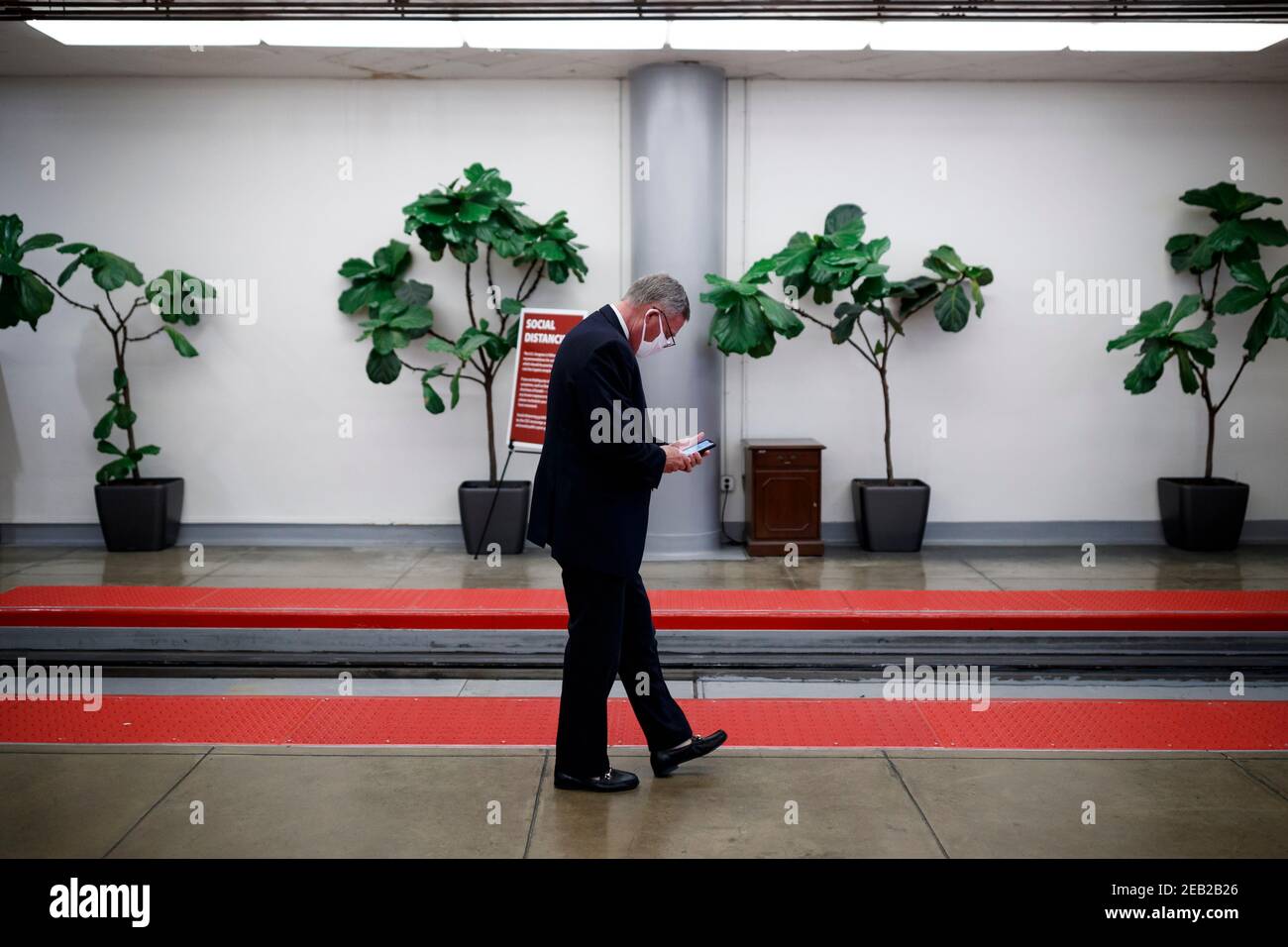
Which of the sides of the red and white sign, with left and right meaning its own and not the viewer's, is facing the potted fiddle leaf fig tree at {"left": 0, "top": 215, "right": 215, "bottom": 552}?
right

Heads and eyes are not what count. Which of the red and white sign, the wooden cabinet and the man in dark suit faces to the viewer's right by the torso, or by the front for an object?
the man in dark suit

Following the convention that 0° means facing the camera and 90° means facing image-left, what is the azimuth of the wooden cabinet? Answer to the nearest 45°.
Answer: approximately 0°

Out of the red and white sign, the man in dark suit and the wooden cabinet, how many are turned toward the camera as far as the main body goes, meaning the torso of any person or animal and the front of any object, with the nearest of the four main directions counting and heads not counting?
2

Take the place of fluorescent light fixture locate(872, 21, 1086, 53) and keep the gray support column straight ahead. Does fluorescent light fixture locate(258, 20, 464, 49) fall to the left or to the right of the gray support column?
left

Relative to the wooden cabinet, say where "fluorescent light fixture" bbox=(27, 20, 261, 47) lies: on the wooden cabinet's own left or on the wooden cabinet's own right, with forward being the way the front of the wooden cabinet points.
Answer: on the wooden cabinet's own right

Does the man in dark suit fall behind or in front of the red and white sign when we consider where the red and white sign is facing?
in front

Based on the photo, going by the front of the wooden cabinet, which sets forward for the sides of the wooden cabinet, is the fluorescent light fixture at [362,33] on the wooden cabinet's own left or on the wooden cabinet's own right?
on the wooden cabinet's own right

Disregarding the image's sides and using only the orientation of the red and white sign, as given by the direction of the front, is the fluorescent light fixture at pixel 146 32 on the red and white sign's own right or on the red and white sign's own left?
on the red and white sign's own right

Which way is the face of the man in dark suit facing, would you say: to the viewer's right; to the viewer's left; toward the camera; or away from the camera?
to the viewer's right

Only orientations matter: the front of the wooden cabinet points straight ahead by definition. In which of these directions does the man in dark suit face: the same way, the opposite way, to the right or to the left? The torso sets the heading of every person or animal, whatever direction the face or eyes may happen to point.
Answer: to the left

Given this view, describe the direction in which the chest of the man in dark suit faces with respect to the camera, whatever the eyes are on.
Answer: to the viewer's right
